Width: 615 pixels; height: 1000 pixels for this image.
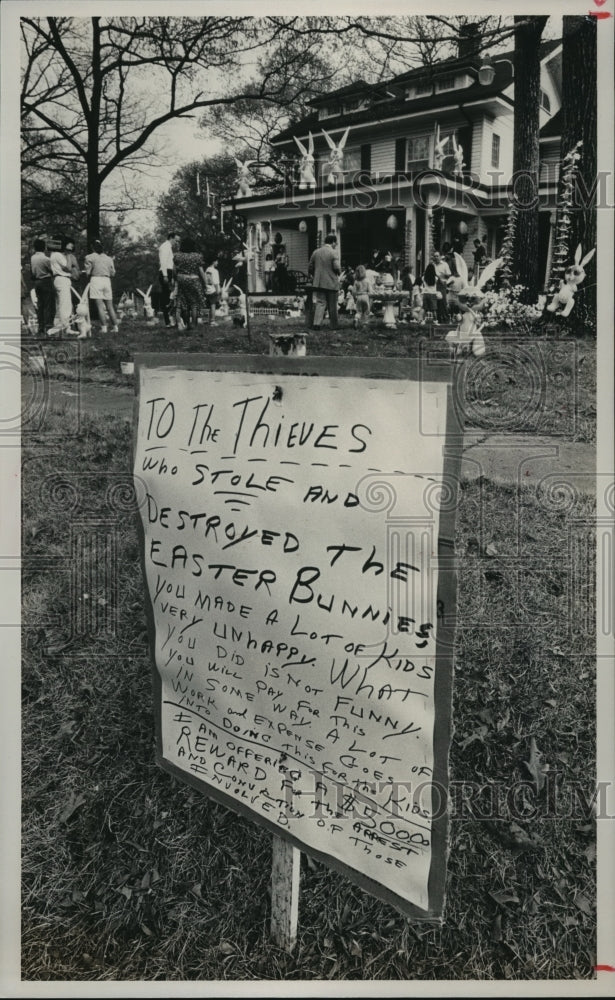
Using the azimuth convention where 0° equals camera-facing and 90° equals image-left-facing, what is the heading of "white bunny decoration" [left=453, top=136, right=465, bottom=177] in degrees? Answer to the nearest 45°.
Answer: approximately 0°

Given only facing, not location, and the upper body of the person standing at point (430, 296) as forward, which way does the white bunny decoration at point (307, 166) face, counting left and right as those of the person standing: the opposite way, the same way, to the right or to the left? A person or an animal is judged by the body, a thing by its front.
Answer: the opposite way

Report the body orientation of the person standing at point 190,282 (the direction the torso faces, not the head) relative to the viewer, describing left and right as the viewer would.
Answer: facing away from the viewer

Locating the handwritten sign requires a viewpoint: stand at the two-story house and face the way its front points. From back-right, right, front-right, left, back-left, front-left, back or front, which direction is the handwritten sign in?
front-left

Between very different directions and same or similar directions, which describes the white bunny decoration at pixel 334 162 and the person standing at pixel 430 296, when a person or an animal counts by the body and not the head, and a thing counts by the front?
very different directions

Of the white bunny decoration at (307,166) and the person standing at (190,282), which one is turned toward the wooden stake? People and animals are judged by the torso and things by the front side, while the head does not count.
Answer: the white bunny decoration

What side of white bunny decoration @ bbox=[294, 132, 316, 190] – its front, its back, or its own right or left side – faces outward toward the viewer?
front

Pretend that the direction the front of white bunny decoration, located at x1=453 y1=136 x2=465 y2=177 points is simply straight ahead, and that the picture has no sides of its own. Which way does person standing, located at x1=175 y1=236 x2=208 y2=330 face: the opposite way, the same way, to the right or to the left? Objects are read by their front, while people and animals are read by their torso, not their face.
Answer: the opposite way

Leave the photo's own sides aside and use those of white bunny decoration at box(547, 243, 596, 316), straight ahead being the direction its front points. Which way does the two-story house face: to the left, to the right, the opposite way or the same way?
the same way

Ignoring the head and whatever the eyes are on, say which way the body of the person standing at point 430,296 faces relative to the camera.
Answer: away from the camera

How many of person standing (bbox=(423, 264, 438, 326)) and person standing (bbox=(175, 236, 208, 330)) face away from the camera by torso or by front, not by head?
2
